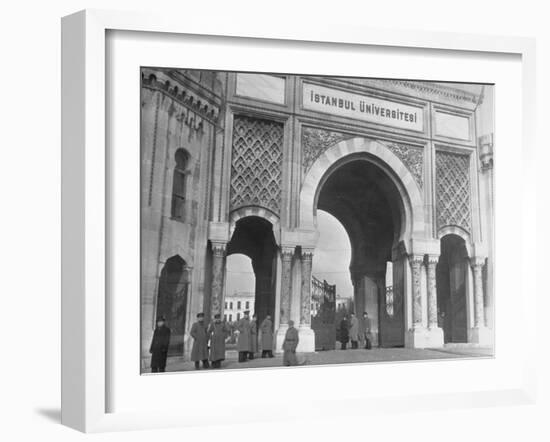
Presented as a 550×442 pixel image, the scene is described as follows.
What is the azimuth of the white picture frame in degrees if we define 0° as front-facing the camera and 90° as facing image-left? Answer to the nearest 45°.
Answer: approximately 315°
